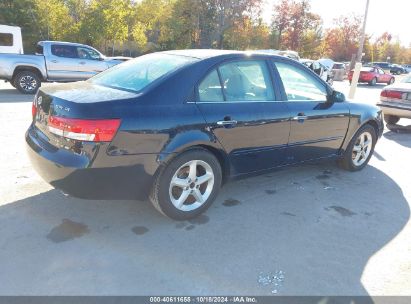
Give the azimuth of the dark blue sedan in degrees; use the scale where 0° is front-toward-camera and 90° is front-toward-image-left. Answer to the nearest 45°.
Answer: approximately 225°

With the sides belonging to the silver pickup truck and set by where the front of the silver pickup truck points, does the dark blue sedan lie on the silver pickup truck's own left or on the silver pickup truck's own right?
on the silver pickup truck's own right

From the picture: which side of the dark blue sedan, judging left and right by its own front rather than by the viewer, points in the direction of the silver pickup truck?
left

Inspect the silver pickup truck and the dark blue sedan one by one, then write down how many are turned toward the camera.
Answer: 0

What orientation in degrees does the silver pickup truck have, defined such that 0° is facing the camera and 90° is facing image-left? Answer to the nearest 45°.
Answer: approximately 270°
